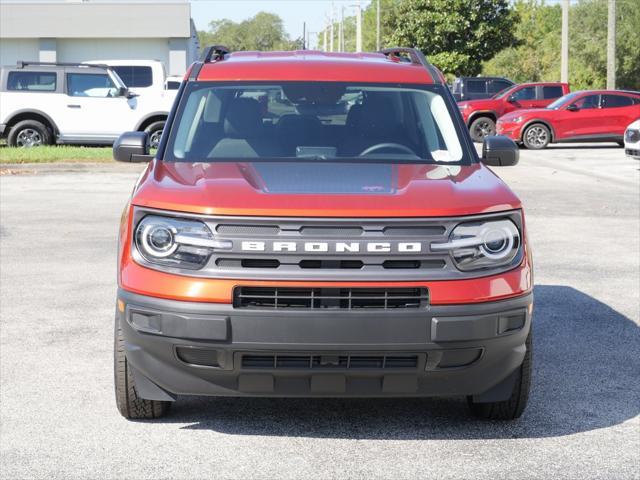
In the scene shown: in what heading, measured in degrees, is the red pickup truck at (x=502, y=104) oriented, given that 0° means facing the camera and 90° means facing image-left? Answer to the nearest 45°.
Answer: approximately 90°

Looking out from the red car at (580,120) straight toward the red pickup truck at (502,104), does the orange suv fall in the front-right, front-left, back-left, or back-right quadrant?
back-left

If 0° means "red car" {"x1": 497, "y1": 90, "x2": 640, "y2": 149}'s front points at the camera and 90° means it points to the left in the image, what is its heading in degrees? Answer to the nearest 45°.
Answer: approximately 90°

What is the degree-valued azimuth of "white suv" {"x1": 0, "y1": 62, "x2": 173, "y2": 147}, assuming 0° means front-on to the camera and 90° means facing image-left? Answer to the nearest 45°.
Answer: approximately 270°

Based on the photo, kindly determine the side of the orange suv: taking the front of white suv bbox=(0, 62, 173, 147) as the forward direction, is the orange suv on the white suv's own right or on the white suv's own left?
on the white suv's own right

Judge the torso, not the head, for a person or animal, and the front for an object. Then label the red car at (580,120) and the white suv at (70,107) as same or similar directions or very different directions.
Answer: very different directions

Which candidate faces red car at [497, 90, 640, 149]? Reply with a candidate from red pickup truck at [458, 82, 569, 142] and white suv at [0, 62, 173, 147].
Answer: the white suv

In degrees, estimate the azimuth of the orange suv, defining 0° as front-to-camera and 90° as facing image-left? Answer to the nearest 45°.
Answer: approximately 0°

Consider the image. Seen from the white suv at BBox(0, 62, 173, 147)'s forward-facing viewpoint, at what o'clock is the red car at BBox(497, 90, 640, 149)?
The red car is roughly at 12 o'clock from the white suv.

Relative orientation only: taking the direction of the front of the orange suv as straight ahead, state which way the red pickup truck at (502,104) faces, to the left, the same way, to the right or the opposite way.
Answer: to the right

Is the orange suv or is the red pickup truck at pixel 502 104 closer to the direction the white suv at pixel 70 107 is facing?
the red pickup truck

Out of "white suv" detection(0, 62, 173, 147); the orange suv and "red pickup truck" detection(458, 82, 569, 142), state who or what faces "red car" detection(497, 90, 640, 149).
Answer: the white suv
